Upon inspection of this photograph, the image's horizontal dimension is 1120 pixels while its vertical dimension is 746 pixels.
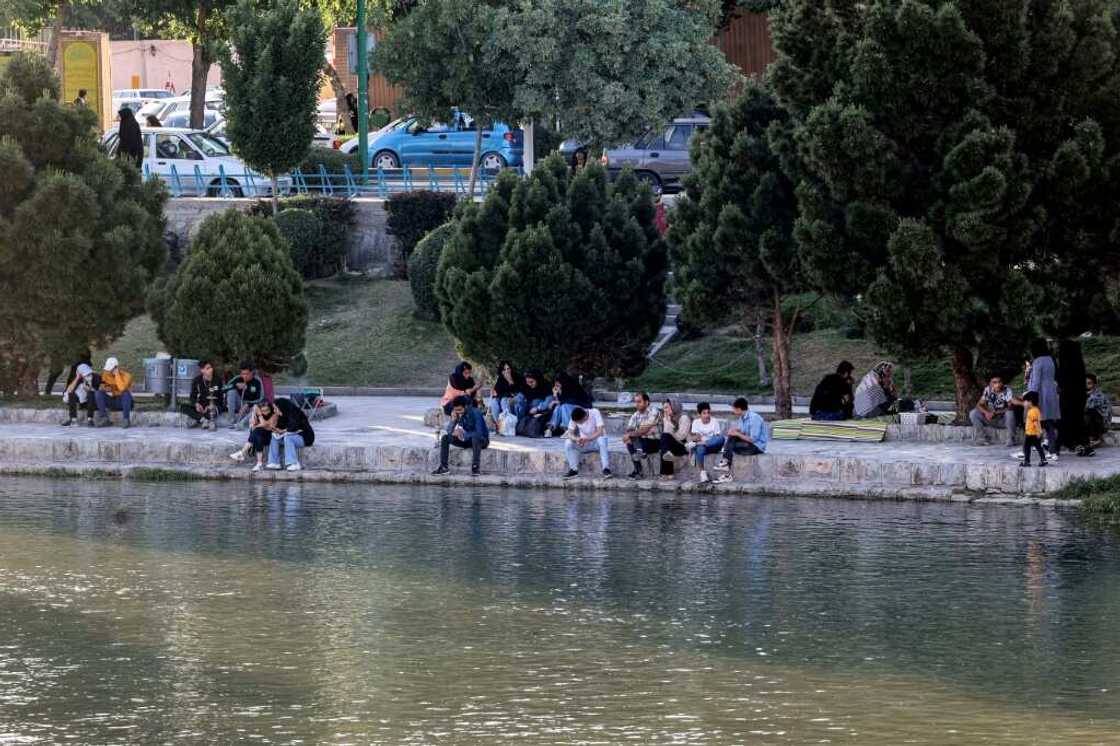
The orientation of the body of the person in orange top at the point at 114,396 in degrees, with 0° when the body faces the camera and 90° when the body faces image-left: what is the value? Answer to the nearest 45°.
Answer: approximately 0°

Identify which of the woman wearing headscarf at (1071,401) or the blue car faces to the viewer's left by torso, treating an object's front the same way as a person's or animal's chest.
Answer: the blue car

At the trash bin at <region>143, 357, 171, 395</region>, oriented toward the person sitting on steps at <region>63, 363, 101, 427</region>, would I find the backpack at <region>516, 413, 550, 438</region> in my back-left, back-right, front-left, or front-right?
back-left

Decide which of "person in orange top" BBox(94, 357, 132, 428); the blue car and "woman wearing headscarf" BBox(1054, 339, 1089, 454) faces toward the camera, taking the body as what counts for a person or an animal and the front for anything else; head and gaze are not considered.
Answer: the person in orange top

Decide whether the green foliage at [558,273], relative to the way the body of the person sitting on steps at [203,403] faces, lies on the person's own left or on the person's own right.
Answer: on the person's own left

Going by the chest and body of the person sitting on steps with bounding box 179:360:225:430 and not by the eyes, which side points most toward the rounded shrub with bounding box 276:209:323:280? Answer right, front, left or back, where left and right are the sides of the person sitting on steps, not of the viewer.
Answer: back

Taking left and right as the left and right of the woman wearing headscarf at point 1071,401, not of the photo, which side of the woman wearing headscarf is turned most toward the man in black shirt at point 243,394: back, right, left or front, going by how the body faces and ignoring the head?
left

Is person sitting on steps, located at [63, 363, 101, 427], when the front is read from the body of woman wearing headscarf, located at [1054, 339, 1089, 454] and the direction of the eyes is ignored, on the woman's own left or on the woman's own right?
on the woman's own left

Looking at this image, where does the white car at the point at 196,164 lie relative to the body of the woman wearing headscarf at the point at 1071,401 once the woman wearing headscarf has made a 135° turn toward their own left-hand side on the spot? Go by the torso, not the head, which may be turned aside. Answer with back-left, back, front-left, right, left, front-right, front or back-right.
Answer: right

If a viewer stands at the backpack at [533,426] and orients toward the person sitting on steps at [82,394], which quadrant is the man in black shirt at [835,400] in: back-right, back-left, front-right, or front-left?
back-right

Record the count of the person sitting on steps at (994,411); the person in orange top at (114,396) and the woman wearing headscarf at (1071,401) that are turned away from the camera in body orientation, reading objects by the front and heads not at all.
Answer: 1

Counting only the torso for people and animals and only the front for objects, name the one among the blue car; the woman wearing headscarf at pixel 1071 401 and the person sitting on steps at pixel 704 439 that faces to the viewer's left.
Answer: the blue car

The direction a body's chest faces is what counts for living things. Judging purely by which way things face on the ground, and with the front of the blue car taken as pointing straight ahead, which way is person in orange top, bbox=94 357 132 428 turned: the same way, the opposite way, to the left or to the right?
to the left
